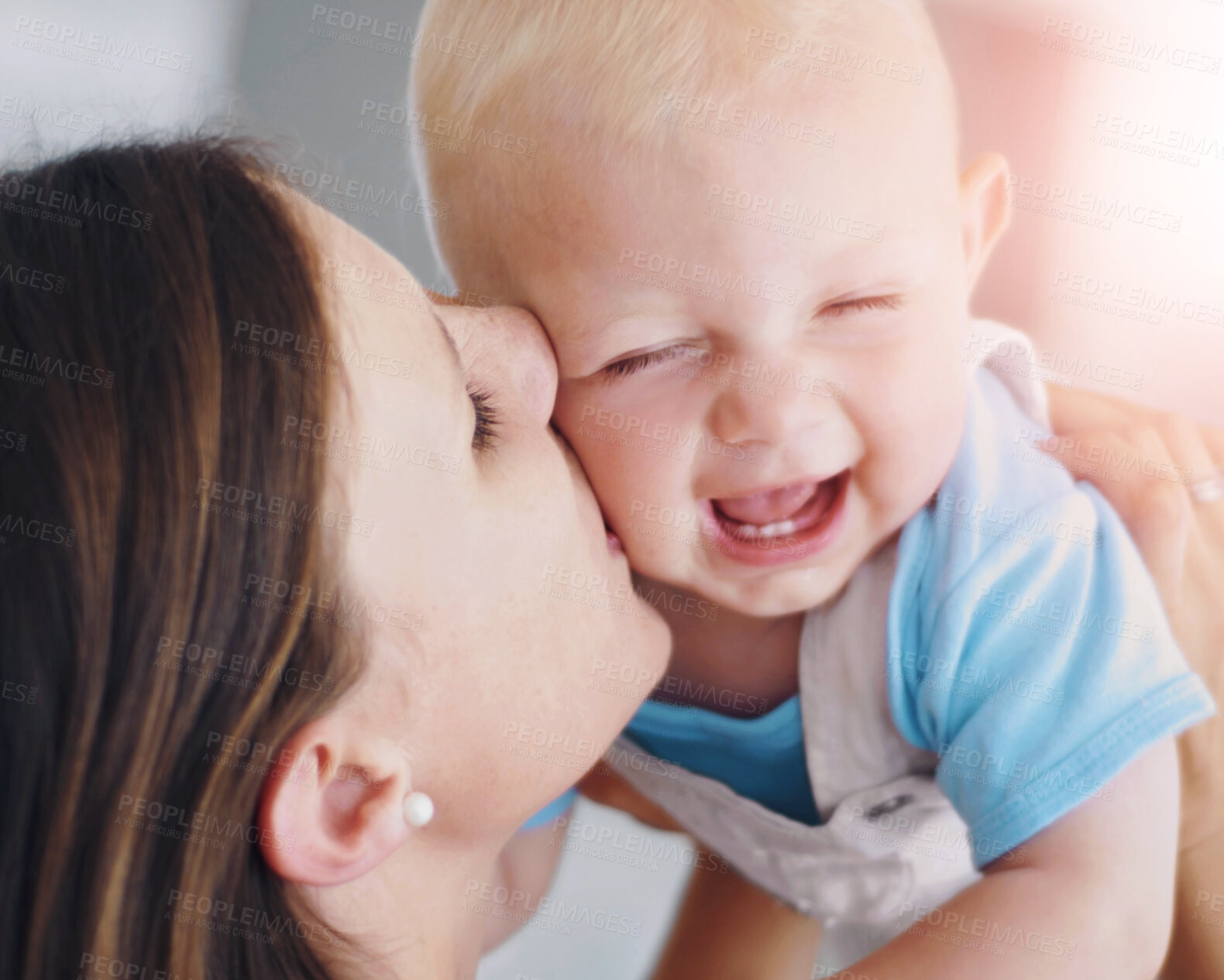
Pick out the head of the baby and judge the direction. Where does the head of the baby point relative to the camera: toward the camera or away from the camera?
toward the camera

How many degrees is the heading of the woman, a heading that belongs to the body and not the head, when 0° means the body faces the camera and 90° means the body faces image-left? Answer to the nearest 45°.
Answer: approximately 270°
